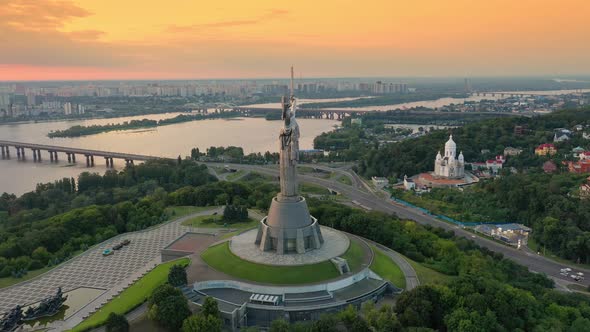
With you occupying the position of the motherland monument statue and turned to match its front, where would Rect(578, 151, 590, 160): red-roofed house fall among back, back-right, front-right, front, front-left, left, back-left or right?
back-right

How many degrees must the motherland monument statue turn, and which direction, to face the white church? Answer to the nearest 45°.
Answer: approximately 135° to its right

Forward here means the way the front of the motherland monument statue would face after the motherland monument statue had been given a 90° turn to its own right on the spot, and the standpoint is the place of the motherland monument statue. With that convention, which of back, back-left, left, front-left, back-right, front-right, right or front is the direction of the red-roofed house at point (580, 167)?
front-right

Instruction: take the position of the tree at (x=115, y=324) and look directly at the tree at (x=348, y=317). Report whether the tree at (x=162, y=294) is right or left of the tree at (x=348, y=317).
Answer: left

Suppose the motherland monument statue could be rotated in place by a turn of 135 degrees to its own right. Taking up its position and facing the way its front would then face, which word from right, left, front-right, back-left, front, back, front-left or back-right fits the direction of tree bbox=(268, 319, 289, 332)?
back-right

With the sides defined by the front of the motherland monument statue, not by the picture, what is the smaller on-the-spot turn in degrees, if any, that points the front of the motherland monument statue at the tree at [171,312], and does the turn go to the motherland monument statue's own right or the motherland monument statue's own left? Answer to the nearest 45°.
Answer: approximately 45° to the motherland monument statue's own left

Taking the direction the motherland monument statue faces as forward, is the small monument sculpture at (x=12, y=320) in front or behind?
in front
